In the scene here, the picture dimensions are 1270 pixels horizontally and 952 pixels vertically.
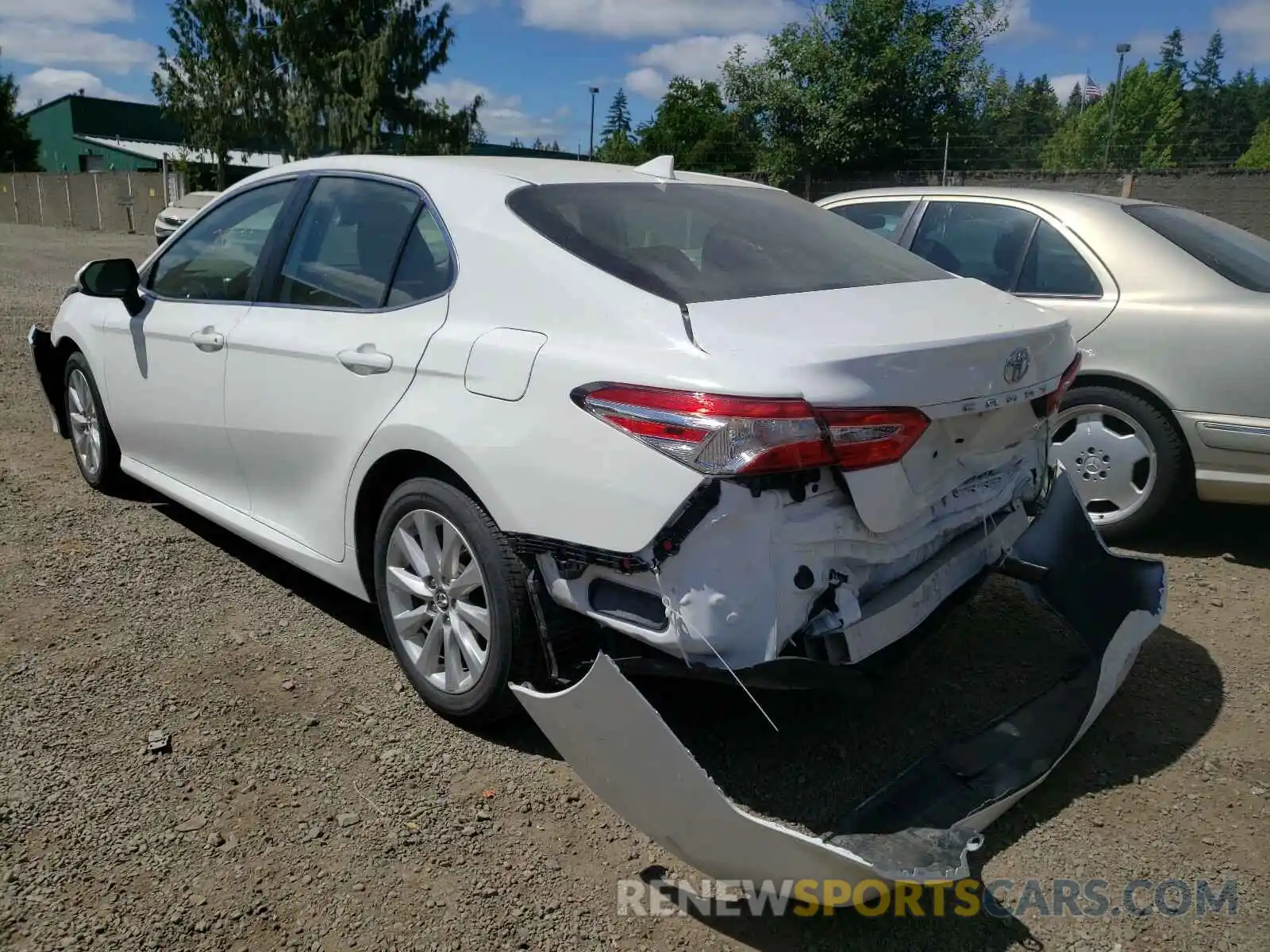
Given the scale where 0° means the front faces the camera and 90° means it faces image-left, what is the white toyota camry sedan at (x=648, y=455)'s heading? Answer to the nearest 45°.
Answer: approximately 135°

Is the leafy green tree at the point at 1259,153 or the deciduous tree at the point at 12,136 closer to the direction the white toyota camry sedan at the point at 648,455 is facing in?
the deciduous tree

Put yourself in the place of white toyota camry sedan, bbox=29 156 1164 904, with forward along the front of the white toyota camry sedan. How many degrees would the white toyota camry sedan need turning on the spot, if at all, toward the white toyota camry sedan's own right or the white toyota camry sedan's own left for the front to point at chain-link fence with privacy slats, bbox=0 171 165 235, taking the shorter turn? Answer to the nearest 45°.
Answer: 0° — it already faces it

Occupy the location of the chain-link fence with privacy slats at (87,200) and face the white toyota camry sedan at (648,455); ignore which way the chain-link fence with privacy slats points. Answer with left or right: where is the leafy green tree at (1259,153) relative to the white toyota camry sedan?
left

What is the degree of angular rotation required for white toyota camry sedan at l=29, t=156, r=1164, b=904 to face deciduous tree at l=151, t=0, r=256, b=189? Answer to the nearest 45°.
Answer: approximately 45° to its right

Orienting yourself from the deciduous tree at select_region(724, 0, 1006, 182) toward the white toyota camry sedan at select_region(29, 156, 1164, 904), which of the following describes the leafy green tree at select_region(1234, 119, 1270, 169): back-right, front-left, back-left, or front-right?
back-left

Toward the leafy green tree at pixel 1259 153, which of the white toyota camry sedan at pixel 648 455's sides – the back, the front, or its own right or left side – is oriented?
right

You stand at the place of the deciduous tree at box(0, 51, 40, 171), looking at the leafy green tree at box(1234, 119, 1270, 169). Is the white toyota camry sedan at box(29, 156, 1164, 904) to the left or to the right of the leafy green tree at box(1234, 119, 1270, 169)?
right

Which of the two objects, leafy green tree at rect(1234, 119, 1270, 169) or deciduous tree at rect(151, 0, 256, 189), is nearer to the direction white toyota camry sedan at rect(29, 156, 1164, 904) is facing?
the deciduous tree
